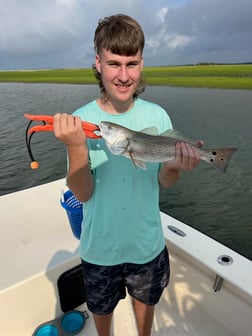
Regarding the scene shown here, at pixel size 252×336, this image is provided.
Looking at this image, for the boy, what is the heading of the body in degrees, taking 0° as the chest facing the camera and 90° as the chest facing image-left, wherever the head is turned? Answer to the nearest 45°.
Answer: approximately 0°
